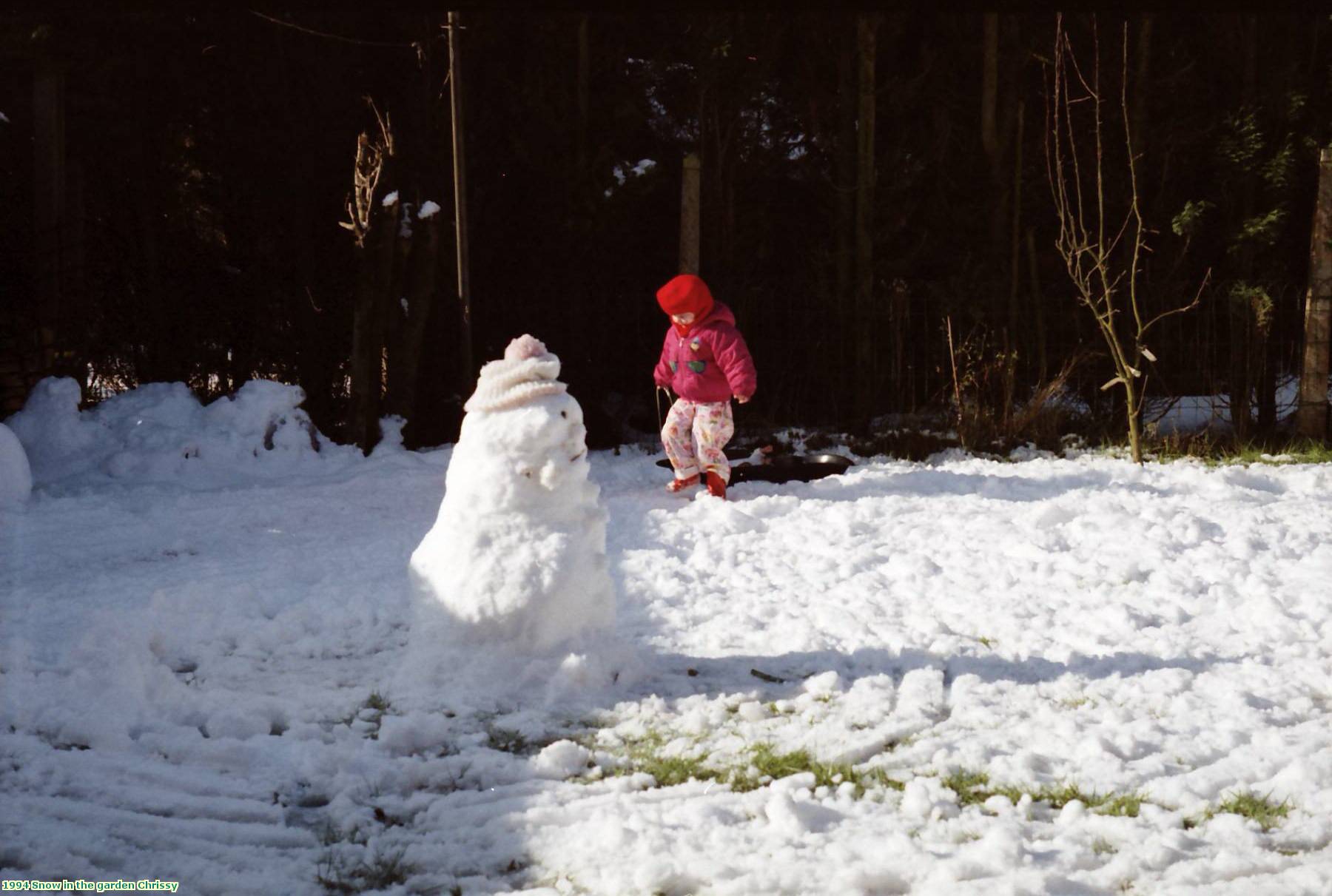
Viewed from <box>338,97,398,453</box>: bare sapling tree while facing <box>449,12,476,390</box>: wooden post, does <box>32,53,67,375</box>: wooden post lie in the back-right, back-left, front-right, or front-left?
back-left

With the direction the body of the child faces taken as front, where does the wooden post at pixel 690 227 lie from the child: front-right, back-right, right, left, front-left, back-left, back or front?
back-right

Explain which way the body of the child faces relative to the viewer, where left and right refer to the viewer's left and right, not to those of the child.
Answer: facing the viewer and to the left of the viewer

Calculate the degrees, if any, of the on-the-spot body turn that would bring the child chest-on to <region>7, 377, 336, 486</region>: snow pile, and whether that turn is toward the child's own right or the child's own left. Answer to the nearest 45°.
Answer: approximately 45° to the child's own right

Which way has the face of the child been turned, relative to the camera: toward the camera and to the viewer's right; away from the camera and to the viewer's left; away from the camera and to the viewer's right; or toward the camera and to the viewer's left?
toward the camera and to the viewer's left

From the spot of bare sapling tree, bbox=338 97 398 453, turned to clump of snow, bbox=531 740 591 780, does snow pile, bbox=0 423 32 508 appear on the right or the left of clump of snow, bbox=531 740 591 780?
right

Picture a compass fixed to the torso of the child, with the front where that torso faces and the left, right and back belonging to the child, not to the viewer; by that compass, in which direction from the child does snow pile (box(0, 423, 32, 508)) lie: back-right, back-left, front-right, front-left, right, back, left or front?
front-right

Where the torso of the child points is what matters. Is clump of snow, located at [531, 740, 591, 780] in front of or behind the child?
in front

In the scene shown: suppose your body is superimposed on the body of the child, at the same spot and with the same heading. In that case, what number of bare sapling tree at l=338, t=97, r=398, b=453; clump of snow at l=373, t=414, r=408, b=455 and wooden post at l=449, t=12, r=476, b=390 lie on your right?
3

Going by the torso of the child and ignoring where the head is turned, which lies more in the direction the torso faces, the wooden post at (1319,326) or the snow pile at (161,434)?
the snow pile

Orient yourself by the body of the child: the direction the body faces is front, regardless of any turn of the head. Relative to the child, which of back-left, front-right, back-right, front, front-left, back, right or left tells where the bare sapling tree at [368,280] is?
right

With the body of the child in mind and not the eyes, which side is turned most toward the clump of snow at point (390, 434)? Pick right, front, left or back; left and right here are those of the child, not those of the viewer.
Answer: right

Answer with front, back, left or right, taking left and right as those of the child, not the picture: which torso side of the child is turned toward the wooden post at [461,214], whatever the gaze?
right

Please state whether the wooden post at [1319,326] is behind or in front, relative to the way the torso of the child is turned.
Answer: behind
